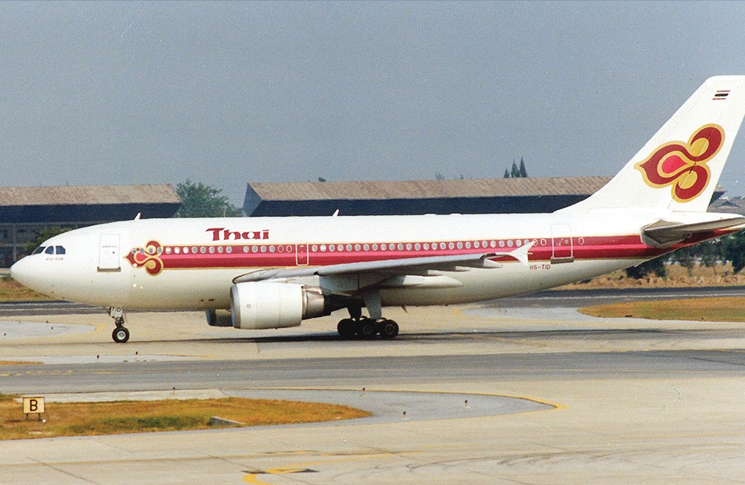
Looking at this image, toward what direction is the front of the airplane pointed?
to the viewer's left
